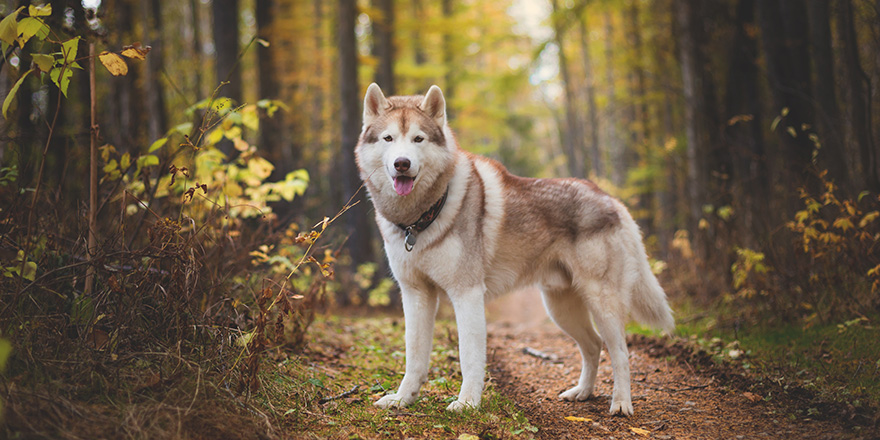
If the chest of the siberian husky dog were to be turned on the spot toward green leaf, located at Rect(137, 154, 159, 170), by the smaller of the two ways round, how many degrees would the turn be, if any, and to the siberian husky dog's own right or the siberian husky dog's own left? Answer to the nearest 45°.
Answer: approximately 45° to the siberian husky dog's own right

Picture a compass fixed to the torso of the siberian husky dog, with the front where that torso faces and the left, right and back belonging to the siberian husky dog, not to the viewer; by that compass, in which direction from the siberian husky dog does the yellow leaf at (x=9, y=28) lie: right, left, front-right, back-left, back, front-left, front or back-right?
front

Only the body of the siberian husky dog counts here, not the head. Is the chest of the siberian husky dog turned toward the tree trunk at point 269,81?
no

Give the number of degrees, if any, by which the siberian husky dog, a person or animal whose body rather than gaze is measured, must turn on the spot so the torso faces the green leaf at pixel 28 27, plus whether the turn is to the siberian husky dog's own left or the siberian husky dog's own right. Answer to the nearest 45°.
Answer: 0° — it already faces it

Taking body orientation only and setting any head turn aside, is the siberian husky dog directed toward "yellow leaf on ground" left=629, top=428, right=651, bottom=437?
no

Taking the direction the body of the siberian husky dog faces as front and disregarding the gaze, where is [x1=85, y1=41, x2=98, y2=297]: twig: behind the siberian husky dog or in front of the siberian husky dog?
in front

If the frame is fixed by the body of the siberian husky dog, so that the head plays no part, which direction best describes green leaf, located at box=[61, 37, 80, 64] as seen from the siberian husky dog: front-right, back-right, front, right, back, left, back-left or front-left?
front

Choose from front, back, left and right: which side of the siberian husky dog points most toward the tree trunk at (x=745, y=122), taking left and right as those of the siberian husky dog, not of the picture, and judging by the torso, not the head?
back

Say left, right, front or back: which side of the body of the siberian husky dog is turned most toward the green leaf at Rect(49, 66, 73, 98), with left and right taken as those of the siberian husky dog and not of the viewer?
front

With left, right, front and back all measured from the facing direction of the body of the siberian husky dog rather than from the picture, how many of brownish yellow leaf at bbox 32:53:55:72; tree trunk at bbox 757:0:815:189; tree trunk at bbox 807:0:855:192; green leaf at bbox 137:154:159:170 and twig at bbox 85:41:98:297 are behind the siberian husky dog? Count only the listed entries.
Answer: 2

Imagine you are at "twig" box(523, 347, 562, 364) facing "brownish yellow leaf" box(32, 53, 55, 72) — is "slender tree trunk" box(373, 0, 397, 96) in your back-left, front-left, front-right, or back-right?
back-right

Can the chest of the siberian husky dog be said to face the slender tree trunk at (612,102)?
no

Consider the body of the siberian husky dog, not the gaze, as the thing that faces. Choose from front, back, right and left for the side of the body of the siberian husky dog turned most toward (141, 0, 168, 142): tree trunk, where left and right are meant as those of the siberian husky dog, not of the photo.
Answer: right

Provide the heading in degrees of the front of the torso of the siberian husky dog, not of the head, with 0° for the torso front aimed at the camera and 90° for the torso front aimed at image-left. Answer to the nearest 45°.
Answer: approximately 45°

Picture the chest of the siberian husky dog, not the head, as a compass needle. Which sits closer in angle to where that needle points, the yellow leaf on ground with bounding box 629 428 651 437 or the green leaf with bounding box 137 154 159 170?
the green leaf

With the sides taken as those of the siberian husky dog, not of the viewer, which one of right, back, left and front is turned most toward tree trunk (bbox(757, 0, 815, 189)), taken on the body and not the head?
back

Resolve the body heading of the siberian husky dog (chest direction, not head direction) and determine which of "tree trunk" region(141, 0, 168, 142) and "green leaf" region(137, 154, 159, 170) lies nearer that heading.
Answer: the green leaf
